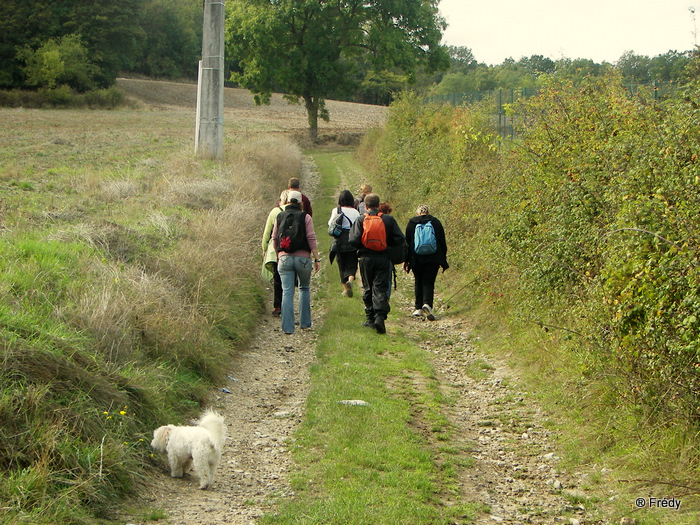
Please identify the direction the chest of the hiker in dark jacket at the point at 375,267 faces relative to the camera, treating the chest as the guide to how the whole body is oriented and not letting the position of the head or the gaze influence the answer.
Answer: away from the camera

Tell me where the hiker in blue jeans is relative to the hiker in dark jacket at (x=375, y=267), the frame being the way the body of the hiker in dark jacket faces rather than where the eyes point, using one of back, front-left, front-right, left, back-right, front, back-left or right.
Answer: left

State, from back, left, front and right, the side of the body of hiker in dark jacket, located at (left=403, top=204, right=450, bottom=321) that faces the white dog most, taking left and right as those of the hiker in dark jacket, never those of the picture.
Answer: back

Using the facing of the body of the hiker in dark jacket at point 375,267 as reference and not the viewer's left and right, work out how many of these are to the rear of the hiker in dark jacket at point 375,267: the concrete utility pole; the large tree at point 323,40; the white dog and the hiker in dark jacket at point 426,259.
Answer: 1

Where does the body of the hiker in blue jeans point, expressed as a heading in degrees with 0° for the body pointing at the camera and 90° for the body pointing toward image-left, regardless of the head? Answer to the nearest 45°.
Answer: approximately 180°

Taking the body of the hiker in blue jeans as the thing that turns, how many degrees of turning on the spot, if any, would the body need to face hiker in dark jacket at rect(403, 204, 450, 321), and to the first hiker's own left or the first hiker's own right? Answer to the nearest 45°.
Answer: approximately 45° to the first hiker's own right

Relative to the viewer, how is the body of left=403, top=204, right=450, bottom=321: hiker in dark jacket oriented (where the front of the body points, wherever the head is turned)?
away from the camera

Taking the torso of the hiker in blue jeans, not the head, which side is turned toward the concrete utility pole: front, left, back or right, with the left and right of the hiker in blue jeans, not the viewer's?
front

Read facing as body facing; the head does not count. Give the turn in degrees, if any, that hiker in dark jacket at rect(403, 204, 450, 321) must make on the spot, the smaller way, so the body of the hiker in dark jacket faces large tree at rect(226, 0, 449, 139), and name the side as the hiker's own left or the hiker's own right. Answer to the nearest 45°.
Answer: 0° — they already face it

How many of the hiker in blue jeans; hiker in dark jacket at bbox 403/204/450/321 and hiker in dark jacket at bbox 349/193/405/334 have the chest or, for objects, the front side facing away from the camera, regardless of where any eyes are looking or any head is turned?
3

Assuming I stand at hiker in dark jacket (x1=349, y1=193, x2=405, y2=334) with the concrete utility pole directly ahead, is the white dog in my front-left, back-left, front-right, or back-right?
back-left

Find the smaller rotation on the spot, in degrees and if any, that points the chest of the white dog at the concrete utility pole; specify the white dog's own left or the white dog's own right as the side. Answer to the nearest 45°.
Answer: approximately 45° to the white dog's own right

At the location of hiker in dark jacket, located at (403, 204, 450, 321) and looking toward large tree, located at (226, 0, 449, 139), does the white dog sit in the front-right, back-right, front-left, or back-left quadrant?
back-left
